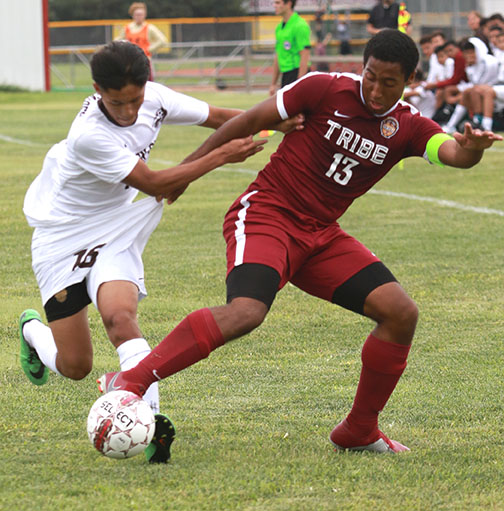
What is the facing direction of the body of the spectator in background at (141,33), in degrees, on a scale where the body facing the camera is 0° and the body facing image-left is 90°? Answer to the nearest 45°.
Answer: approximately 0°

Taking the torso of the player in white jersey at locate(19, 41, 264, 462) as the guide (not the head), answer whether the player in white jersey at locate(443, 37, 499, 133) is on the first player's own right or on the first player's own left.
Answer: on the first player's own left

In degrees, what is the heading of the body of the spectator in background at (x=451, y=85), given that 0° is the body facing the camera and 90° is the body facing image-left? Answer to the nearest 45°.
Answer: approximately 45°

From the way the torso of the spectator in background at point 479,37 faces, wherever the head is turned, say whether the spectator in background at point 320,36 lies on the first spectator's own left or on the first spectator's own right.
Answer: on the first spectator's own right

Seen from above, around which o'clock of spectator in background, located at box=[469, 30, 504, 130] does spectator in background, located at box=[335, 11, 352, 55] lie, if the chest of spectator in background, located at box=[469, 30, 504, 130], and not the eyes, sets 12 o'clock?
spectator in background, located at box=[335, 11, 352, 55] is roughly at 4 o'clock from spectator in background, located at box=[469, 30, 504, 130].

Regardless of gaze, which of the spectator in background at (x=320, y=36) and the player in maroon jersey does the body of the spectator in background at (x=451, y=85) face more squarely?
the player in maroon jersey

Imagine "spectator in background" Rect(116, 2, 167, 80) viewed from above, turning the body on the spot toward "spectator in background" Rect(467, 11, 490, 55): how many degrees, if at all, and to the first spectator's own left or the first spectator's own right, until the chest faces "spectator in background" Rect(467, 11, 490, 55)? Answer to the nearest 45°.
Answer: approximately 45° to the first spectator's own left

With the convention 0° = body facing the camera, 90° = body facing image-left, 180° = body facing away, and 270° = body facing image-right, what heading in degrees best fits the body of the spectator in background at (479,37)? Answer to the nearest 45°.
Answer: approximately 45°

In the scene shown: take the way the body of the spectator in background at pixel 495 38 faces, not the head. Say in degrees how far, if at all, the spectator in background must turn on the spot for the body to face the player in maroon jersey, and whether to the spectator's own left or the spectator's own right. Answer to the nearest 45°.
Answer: approximately 45° to the spectator's own left
